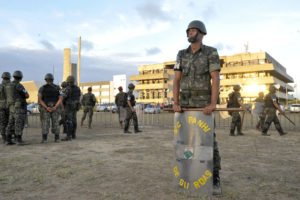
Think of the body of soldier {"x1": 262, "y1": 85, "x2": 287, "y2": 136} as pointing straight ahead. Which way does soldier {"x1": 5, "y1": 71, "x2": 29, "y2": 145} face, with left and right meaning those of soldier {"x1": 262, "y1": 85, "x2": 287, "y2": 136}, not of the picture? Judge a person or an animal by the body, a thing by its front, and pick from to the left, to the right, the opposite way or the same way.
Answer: to the left

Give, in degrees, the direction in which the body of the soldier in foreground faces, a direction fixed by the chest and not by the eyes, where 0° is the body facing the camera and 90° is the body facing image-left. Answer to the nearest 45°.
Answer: approximately 45°

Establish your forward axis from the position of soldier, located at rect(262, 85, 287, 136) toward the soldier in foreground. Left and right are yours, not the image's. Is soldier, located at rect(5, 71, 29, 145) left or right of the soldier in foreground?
right

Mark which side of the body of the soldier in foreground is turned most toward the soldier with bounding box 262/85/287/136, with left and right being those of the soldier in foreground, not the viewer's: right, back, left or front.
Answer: back
